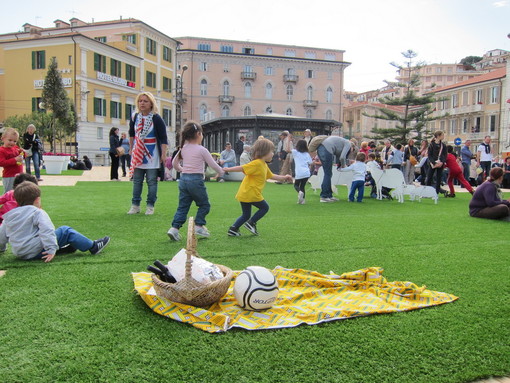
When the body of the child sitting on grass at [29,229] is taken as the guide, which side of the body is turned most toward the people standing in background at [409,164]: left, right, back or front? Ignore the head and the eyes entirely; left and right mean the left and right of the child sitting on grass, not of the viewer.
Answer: front

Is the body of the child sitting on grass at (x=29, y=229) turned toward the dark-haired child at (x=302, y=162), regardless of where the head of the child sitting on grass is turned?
yes

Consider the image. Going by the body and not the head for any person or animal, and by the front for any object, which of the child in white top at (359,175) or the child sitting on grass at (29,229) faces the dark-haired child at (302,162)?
the child sitting on grass

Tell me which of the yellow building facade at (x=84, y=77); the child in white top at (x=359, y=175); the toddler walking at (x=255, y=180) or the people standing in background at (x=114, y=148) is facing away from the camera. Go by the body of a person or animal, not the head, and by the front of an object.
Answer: the child in white top

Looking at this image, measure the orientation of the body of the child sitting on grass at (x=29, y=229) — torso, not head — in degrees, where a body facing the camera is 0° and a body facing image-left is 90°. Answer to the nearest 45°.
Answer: approximately 225°

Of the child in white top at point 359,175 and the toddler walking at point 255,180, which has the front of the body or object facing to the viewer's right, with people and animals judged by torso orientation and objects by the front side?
the toddler walking

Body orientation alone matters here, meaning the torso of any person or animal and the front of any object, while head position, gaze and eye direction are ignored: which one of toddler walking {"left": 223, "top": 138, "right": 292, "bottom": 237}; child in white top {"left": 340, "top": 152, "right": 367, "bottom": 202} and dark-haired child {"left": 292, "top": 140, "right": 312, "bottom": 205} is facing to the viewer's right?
the toddler walking
